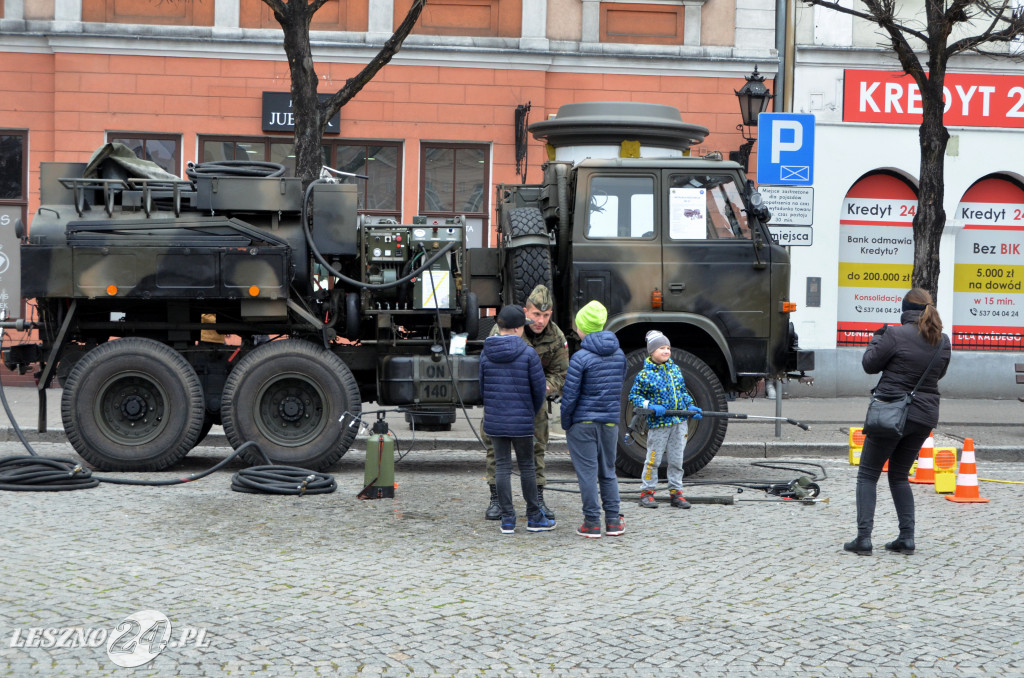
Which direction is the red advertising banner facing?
toward the camera

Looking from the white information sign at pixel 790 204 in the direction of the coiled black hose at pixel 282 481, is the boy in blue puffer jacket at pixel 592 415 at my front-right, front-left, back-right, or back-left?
front-left

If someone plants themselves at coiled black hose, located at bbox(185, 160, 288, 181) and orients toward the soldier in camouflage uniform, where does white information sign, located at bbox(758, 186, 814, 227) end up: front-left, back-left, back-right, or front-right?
front-left

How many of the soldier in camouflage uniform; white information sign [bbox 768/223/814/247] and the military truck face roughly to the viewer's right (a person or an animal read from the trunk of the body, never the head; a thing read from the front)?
1

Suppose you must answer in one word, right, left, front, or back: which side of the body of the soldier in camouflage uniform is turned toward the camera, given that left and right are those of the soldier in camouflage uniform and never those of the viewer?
front

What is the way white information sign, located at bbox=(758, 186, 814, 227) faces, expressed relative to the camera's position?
facing the viewer

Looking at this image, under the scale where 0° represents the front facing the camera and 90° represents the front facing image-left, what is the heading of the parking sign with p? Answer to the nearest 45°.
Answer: approximately 0°

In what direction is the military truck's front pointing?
to the viewer's right

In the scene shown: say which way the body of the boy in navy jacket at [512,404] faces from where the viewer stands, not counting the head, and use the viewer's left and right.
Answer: facing away from the viewer and to the right of the viewer

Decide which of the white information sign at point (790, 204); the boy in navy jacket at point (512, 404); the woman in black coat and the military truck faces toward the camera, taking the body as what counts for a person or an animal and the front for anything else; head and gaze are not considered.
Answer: the white information sign

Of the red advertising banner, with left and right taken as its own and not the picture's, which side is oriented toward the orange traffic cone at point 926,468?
front

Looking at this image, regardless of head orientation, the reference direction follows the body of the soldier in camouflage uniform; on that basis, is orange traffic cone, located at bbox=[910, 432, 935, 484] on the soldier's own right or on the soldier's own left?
on the soldier's own left
